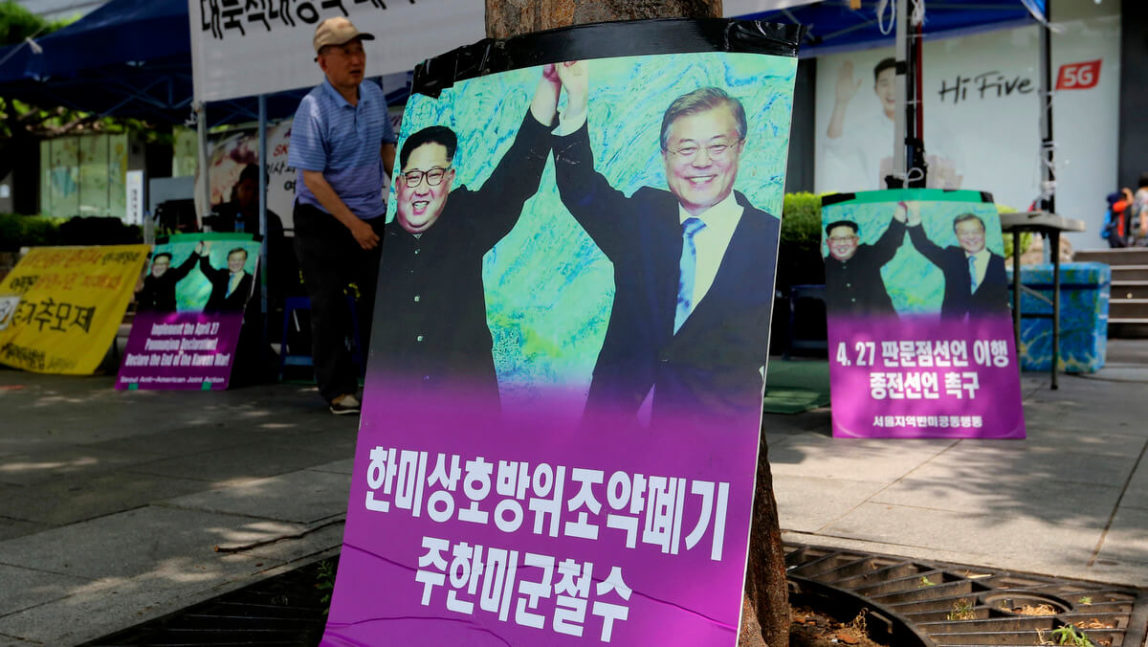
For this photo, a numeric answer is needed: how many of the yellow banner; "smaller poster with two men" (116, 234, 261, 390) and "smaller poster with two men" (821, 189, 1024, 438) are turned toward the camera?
3

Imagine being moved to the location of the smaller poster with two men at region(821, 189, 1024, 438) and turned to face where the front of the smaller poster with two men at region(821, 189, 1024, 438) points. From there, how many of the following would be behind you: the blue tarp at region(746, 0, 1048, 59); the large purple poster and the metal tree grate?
1

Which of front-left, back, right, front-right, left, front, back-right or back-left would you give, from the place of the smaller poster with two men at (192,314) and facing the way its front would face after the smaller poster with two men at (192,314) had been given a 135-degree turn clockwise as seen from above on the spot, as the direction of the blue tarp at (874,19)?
back-right

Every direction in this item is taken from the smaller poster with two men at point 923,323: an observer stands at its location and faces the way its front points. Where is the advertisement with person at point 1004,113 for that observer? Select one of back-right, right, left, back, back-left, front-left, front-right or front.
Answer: back

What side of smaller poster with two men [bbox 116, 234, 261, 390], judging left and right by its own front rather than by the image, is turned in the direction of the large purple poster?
front

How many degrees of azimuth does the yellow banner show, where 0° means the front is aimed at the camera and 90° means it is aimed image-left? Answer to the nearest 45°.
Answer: approximately 0°

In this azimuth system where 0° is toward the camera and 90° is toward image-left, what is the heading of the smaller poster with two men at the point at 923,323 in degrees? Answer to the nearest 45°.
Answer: approximately 0°

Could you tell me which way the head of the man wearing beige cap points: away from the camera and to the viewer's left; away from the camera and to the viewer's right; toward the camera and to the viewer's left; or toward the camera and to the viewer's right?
toward the camera and to the viewer's right

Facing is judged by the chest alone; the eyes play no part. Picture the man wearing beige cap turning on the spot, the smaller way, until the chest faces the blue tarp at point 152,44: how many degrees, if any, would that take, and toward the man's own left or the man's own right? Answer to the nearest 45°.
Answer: approximately 135° to the man's own left

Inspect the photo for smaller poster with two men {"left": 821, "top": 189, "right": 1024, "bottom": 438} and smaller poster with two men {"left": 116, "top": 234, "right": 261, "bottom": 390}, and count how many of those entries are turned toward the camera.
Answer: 2

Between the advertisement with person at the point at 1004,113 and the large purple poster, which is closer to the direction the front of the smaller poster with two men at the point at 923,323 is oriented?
the large purple poster

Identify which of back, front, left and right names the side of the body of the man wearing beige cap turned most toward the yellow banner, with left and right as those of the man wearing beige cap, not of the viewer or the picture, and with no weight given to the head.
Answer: back
